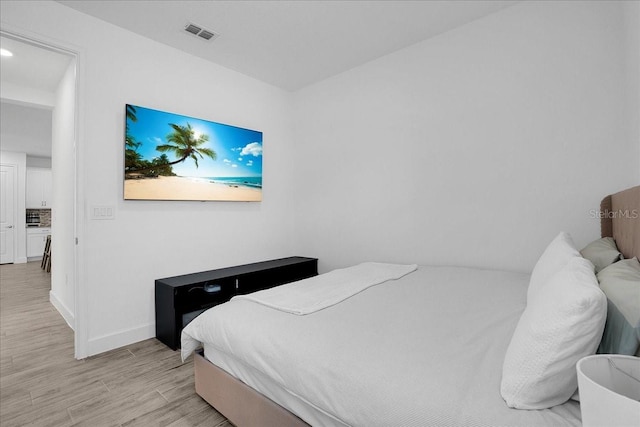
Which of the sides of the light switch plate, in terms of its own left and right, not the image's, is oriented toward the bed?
front

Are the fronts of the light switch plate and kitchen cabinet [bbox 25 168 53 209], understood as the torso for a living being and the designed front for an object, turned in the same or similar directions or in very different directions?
same or similar directions

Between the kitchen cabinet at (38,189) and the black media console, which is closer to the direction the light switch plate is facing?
the black media console

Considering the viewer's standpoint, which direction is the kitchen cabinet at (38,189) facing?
facing the viewer

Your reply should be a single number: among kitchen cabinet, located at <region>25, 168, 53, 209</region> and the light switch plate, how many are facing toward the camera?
2

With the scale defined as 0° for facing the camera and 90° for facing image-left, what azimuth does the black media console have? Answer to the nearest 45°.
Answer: approximately 315°

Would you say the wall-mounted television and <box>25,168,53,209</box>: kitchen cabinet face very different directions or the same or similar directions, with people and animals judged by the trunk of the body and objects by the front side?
same or similar directions

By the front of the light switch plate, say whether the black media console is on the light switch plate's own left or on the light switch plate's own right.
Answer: on the light switch plate's own left

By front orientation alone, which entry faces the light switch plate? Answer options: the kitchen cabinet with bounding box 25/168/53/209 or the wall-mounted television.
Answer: the kitchen cabinet

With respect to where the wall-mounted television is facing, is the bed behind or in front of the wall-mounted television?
in front

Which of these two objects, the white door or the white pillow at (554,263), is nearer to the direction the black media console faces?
the white pillow

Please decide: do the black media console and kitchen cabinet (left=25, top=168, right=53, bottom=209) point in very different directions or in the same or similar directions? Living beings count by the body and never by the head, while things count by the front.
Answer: same or similar directions

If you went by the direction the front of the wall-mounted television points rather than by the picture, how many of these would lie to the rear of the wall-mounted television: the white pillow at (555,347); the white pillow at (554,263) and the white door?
1

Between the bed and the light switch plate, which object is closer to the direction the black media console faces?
the bed

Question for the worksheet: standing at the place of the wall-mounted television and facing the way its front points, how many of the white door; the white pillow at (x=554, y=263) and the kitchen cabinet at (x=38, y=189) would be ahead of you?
1

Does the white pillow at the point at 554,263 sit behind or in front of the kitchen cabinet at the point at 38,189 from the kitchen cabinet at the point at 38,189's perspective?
in front

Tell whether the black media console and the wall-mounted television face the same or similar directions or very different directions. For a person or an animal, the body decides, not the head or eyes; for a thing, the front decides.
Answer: same or similar directions

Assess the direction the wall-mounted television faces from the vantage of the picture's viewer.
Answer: facing the viewer and to the right of the viewer

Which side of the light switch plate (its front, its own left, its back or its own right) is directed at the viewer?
front
